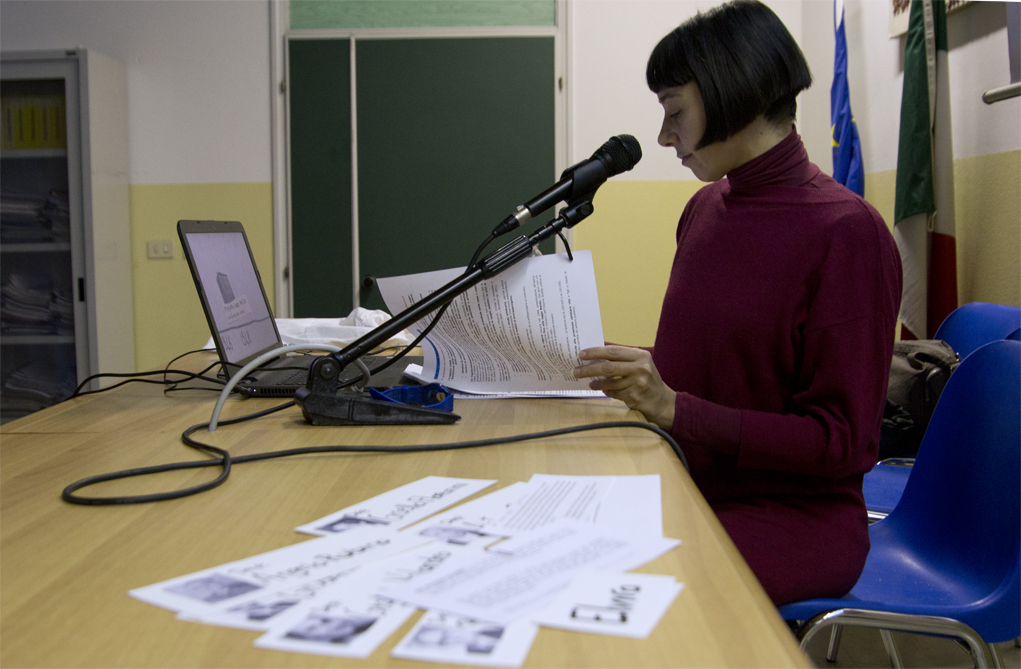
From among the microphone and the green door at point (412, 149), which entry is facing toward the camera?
the green door

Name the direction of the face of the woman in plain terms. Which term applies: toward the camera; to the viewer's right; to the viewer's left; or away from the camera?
to the viewer's left

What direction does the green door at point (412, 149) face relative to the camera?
toward the camera

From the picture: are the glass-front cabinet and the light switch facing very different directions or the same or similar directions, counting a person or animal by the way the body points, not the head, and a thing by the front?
same or similar directions

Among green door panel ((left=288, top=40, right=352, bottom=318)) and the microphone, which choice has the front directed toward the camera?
the green door panel

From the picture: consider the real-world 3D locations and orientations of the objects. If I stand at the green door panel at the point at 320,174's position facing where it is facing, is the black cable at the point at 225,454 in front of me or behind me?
in front

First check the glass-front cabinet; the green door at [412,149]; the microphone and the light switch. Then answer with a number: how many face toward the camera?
3

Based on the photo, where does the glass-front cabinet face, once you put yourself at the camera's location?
facing the viewer

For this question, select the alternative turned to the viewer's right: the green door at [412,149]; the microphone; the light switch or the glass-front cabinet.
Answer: the microphone

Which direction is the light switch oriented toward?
toward the camera

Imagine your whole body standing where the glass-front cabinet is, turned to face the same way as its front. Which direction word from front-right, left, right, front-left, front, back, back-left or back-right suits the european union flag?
front-left

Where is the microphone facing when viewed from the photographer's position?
facing to the right of the viewer

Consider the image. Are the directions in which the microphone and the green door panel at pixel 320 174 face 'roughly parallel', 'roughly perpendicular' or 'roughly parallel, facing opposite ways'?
roughly perpendicular
